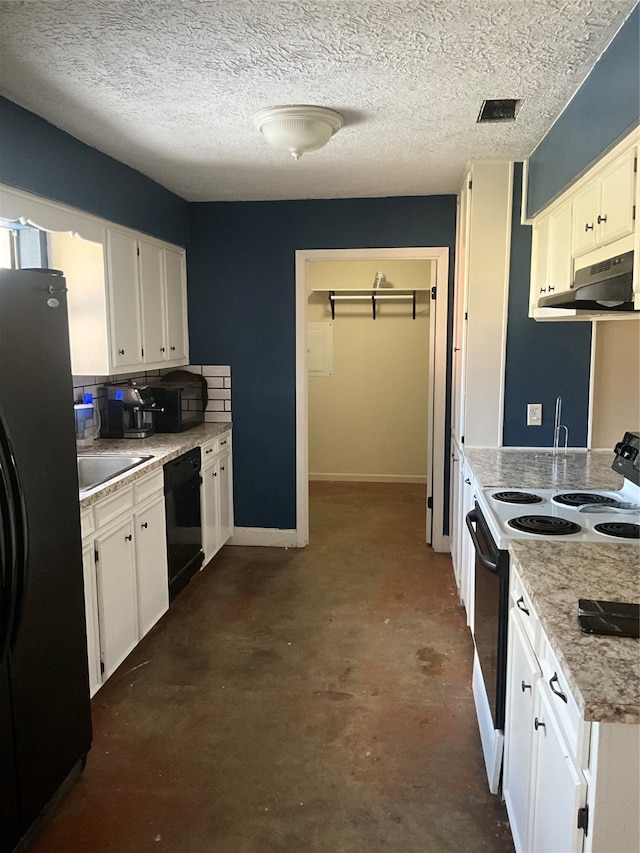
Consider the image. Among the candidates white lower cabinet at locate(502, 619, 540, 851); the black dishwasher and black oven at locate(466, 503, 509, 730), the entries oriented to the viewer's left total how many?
2

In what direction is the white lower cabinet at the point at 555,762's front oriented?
to the viewer's left

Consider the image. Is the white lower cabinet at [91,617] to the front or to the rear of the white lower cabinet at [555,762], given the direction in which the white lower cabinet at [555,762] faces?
to the front

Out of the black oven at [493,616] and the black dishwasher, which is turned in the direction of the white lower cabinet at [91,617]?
the black oven

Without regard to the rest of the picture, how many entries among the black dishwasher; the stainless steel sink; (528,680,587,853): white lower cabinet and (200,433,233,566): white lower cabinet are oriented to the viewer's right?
3

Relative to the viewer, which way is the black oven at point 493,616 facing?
to the viewer's left

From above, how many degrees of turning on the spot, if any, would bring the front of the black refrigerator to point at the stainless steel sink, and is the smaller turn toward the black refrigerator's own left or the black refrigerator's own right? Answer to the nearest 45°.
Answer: approximately 135° to the black refrigerator's own left

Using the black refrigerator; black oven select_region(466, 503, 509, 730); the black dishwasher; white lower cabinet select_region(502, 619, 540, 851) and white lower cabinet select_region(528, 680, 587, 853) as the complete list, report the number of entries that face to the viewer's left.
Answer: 3

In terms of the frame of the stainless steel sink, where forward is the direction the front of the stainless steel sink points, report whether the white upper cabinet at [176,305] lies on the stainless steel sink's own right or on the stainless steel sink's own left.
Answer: on the stainless steel sink's own left

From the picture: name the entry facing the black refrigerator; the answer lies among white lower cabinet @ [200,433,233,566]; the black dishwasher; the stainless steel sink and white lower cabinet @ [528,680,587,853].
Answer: white lower cabinet @ [528,680,587,853]

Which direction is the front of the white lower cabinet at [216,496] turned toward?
to the viewer's right

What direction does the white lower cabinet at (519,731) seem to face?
to the viewer's left

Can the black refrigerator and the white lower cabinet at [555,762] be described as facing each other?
yes

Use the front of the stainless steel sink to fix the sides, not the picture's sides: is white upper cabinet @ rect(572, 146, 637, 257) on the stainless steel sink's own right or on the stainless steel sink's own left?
on the stainless steel sink's own right

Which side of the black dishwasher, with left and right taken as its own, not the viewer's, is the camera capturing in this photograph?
right
